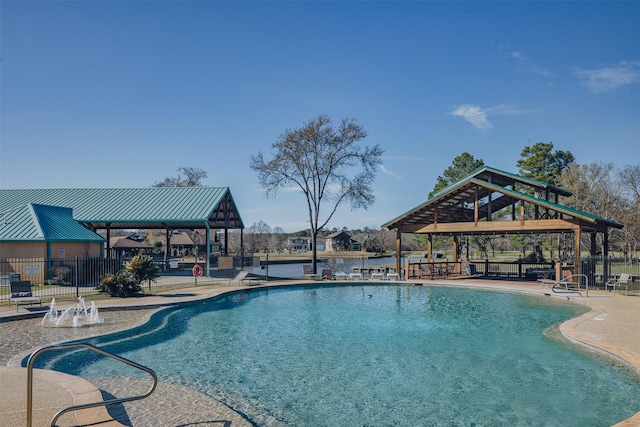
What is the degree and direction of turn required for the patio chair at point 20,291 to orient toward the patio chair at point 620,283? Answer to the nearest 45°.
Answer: approximately 45° to its left

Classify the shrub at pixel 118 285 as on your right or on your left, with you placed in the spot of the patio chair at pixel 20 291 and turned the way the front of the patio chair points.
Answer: on your left

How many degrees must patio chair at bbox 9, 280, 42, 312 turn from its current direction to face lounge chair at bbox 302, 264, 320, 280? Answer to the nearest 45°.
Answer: approximately 90° to its left

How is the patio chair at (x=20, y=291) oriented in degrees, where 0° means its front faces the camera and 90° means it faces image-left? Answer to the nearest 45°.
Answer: approximately 315°

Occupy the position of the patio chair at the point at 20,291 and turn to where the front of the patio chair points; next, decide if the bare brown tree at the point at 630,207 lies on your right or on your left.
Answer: on your left
